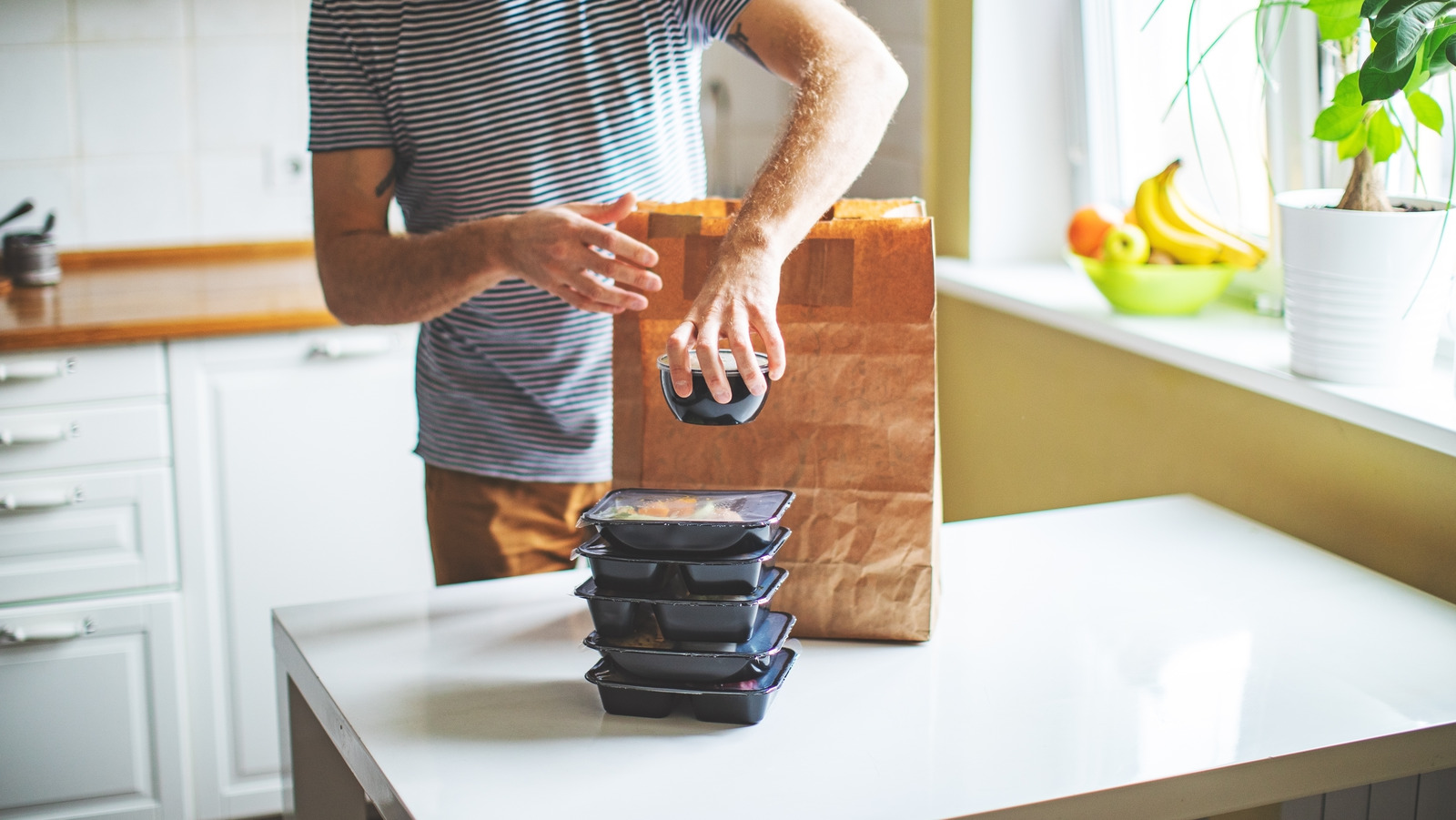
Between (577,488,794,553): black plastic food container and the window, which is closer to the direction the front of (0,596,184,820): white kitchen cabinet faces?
the black plastic food container

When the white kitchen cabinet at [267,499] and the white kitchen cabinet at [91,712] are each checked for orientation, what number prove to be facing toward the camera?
2

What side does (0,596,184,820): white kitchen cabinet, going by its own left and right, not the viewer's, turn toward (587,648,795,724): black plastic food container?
front

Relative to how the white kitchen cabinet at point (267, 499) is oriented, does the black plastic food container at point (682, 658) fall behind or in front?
in front

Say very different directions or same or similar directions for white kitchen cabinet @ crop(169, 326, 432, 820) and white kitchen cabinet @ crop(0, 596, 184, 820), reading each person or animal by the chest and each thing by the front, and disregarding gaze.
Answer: same or similar directions

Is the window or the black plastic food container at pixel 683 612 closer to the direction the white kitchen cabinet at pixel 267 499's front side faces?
the black plastic food container

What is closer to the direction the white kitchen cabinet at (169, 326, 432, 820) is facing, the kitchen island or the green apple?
the kitchen island

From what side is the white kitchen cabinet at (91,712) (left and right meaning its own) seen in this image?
front

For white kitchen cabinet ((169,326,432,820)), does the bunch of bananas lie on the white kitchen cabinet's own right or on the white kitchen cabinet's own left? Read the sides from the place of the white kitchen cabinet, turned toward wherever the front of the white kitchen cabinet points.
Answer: on the white kitchen cabinet's own left

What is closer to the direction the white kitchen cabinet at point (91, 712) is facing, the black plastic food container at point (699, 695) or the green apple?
the black plastic food container

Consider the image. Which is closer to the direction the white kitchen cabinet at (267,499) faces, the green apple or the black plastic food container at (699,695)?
the black plastic food container

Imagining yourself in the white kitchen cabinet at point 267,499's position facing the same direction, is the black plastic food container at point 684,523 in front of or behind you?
in front
